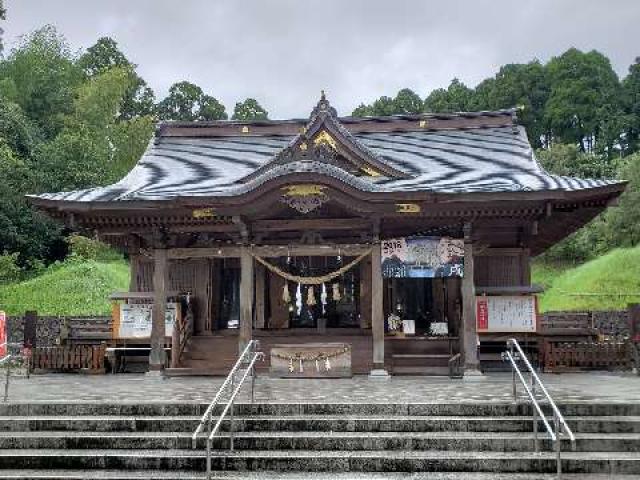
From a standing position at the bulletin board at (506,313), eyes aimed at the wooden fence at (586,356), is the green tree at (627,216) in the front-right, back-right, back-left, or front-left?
front-left

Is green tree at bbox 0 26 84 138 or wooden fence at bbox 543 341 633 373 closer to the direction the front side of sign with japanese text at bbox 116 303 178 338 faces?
the wooden fence

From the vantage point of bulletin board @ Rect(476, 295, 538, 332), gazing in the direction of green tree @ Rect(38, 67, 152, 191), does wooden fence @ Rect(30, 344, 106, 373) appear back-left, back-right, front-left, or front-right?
front-left

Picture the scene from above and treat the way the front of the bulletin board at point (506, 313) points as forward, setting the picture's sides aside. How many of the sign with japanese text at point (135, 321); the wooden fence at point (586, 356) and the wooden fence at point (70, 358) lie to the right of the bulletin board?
2

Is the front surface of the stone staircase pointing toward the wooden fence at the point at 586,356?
no

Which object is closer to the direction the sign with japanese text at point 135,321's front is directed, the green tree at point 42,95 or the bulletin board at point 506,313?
the bulletin board

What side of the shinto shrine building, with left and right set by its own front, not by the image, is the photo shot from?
front

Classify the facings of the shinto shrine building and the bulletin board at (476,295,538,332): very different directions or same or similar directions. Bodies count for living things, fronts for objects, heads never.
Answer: same or similar directions

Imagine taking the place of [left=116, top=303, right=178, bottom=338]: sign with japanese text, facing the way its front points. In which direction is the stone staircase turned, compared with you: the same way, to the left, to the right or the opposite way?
the same way

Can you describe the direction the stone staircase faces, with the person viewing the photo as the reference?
facing the viewer

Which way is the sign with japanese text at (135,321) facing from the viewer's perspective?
toward the camera

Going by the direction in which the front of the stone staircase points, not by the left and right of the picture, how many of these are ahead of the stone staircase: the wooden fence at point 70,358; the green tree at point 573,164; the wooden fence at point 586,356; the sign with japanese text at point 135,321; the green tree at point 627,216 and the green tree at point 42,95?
0

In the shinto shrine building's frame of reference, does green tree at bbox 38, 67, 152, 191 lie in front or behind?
behind

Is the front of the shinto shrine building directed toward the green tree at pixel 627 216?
no

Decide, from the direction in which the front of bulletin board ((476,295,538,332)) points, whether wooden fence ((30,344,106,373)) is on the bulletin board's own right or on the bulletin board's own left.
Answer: on the bulletin board's own right

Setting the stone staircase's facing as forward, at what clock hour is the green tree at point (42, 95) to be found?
The green tree is roughly at 5 o'clock from the stone staircase.

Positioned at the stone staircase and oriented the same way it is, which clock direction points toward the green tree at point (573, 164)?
The green tree is roughly at 7 o'clock from the stone staircase.

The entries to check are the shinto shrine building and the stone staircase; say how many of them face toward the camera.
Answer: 2
